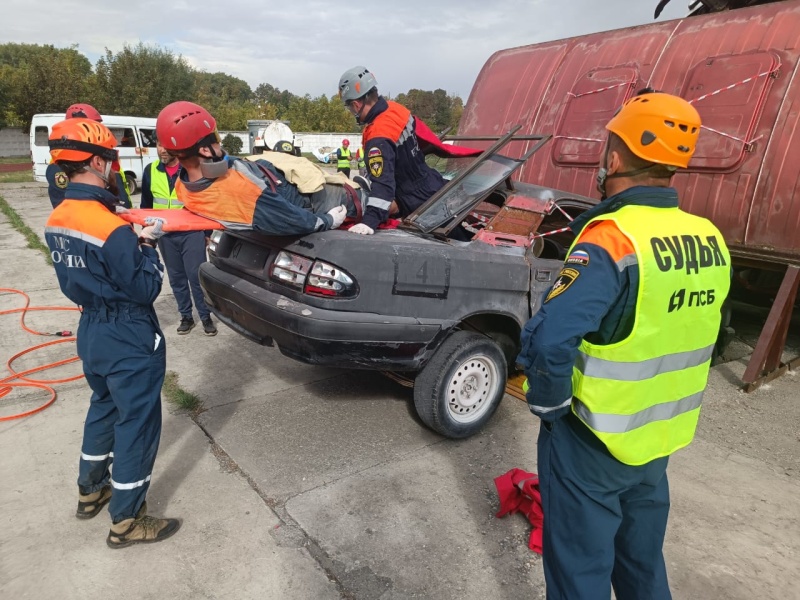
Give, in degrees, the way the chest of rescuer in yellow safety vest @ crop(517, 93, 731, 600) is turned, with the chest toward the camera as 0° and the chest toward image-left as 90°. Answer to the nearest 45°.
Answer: approximately 135°

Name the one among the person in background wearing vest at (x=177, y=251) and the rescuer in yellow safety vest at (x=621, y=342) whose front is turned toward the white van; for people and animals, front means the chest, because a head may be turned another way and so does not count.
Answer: the rescuer in yellow safety vest

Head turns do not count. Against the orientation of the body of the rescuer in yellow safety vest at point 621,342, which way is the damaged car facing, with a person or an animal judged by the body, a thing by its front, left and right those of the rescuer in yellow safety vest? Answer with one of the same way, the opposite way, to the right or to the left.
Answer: to the right

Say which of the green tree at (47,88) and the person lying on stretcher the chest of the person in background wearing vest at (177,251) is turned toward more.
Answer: the person lying on stretcher

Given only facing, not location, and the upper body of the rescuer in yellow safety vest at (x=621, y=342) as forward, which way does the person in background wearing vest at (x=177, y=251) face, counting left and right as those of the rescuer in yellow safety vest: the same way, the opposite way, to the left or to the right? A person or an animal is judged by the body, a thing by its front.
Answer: the opposite way

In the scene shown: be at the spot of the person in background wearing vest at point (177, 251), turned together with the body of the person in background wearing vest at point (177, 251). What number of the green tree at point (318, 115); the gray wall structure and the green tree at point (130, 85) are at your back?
3

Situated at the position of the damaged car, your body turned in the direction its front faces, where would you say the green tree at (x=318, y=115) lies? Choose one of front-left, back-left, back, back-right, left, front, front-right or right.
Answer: front-left

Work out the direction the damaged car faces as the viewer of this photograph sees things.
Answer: facing away from the viewer and to the right of the viewer

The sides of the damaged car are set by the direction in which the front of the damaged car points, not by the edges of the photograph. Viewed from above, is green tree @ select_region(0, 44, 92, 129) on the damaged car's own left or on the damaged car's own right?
on the damaged car's own left

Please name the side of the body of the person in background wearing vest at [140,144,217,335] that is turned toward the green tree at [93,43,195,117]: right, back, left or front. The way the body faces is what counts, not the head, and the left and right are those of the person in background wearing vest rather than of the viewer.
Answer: back

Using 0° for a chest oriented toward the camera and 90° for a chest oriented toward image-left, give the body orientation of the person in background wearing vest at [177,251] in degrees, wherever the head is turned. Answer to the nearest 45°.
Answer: approximately 0°

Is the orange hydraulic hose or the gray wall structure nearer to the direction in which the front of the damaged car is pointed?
the gray wall structure

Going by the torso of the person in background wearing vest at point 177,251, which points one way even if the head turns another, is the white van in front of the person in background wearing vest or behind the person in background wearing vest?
behind
